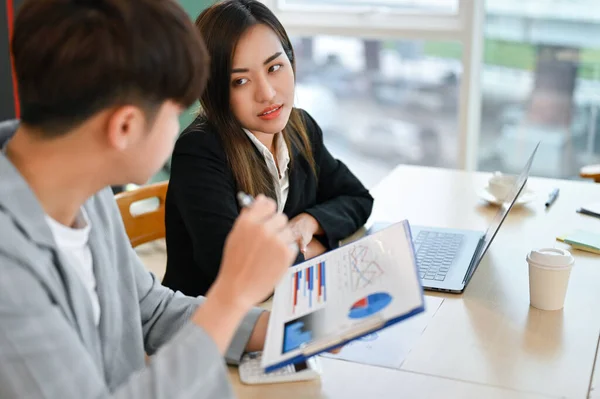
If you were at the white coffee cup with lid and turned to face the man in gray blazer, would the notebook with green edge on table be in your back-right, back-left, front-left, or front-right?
back-right

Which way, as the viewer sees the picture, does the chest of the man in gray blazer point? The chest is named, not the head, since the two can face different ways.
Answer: to the viewer's right

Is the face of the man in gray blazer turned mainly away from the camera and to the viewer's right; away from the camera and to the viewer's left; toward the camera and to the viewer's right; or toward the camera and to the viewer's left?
away from the camera and to the viewer's right

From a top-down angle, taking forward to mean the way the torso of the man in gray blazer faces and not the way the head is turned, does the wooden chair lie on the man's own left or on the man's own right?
on the man's own left

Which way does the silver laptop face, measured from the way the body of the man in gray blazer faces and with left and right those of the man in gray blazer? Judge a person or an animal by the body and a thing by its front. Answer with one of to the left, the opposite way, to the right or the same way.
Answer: the opposite way

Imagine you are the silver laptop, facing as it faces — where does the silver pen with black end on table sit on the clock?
The silver pen with black end on table is roughly at 4 o'clock from the silver laptop.

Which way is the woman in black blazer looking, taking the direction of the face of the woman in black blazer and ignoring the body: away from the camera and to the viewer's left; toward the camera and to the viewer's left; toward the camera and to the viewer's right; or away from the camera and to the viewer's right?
toward the camera and to the viewer's left

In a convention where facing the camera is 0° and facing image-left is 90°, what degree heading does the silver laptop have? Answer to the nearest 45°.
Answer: approximately 90°

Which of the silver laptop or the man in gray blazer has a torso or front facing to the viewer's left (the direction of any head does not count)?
the silver laptop

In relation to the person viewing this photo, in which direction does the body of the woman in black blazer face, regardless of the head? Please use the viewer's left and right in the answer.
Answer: facing the viewer and to the right of the viewer
